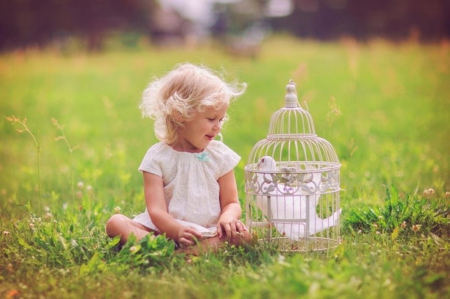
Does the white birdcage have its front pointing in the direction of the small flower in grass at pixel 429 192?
no

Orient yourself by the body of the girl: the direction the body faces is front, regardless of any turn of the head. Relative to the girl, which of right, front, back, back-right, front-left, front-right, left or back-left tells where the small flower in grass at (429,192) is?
front-left

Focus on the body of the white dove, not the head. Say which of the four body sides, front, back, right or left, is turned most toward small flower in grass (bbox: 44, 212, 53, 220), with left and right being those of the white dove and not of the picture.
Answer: front

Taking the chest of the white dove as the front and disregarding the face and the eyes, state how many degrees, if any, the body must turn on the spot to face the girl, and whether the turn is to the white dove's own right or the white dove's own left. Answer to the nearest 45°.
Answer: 0° — it already faces them

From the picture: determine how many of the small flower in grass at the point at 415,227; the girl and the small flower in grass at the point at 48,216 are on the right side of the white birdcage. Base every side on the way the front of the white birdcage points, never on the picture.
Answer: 2

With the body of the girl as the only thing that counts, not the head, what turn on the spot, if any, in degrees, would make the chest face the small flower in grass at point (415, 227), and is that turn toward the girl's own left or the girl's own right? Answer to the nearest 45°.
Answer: approximately 45° to the girl's own left

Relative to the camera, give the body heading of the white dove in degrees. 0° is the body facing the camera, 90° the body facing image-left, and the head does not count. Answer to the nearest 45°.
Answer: approximately 90°

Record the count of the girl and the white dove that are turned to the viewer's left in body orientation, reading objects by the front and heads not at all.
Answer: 1

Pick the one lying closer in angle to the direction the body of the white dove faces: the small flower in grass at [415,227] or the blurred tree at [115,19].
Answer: the blurred tree

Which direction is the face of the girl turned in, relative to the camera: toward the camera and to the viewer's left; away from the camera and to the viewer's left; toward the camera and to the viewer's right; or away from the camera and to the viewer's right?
toward the camera and to the viewer's right

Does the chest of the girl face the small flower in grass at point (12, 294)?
no

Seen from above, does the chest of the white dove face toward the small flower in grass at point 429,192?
no

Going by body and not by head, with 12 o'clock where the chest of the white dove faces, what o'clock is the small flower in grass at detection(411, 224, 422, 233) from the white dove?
The small flower in grass is roughly at 6 o'clock from the white dove.

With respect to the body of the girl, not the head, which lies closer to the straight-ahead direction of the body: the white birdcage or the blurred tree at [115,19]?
the white birdcage
